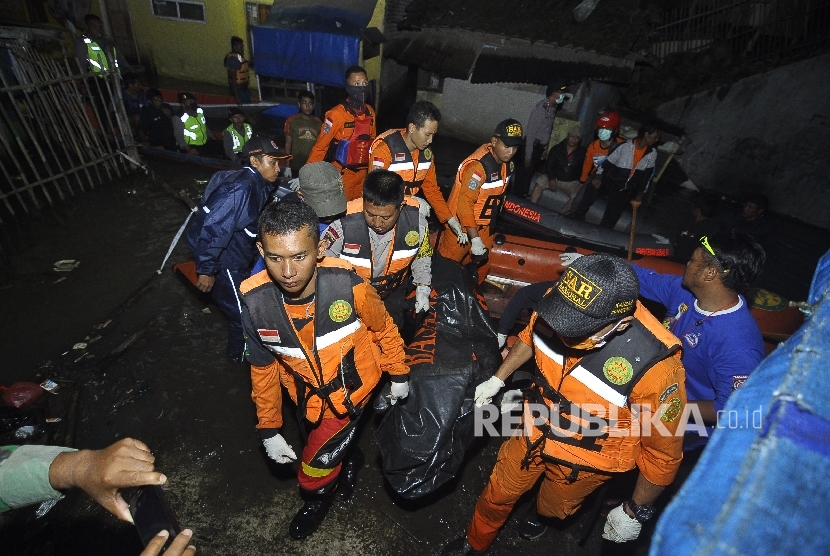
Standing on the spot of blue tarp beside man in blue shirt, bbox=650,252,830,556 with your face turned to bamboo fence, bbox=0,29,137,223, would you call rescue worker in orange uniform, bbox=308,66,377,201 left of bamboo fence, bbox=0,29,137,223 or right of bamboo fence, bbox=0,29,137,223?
right

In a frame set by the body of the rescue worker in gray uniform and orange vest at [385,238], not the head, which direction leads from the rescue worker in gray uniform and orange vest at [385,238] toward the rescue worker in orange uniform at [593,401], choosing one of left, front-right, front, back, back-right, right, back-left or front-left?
front-left

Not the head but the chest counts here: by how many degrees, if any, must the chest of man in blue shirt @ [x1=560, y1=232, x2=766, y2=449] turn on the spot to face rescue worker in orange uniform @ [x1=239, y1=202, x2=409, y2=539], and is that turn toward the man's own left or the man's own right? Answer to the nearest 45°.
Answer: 0° — they already face them

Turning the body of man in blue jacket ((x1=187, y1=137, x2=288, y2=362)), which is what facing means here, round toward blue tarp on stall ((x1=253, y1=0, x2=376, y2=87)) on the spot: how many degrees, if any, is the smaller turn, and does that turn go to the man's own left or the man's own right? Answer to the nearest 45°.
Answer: approximately 90° to the man's own left

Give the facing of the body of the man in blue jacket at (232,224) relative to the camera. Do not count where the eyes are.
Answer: to the viewer's right

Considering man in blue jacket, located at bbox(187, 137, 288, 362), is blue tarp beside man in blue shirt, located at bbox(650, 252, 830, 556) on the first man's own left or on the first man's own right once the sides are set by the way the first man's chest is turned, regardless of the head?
on the first man's own right

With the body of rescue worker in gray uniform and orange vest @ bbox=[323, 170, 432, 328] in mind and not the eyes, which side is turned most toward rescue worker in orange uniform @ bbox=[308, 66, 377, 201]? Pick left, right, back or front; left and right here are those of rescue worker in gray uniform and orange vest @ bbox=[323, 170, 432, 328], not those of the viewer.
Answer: back

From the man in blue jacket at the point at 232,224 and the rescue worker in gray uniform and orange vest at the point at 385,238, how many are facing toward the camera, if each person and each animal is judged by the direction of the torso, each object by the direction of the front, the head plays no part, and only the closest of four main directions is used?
1

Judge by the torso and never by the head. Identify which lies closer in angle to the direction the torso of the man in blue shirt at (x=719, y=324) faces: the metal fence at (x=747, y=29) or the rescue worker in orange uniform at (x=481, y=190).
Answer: the rescue worker in orange uniform

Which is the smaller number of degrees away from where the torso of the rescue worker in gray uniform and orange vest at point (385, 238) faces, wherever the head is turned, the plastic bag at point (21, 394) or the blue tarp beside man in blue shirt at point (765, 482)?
the blue tarp beside man in blue shirt

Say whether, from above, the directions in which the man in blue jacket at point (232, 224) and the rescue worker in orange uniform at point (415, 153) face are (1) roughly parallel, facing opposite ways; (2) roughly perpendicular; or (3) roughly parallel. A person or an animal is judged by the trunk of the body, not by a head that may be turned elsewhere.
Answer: roughly perpendicular

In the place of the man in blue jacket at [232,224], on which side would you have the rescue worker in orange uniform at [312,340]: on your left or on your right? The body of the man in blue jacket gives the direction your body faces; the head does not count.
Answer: on your right

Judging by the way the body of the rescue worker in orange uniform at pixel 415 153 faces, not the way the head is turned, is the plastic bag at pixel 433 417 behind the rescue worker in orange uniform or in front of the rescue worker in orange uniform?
in front

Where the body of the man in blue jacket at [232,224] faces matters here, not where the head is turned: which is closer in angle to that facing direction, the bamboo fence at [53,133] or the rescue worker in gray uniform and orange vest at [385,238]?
the rescue worker in gray uniform and orange vest

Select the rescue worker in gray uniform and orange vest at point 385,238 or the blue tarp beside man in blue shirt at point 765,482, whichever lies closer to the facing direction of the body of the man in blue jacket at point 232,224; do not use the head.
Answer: the rescue worker in gray uniform and orange vest

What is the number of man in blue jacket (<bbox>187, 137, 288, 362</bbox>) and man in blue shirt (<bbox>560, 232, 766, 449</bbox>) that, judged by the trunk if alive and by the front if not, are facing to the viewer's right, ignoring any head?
1
